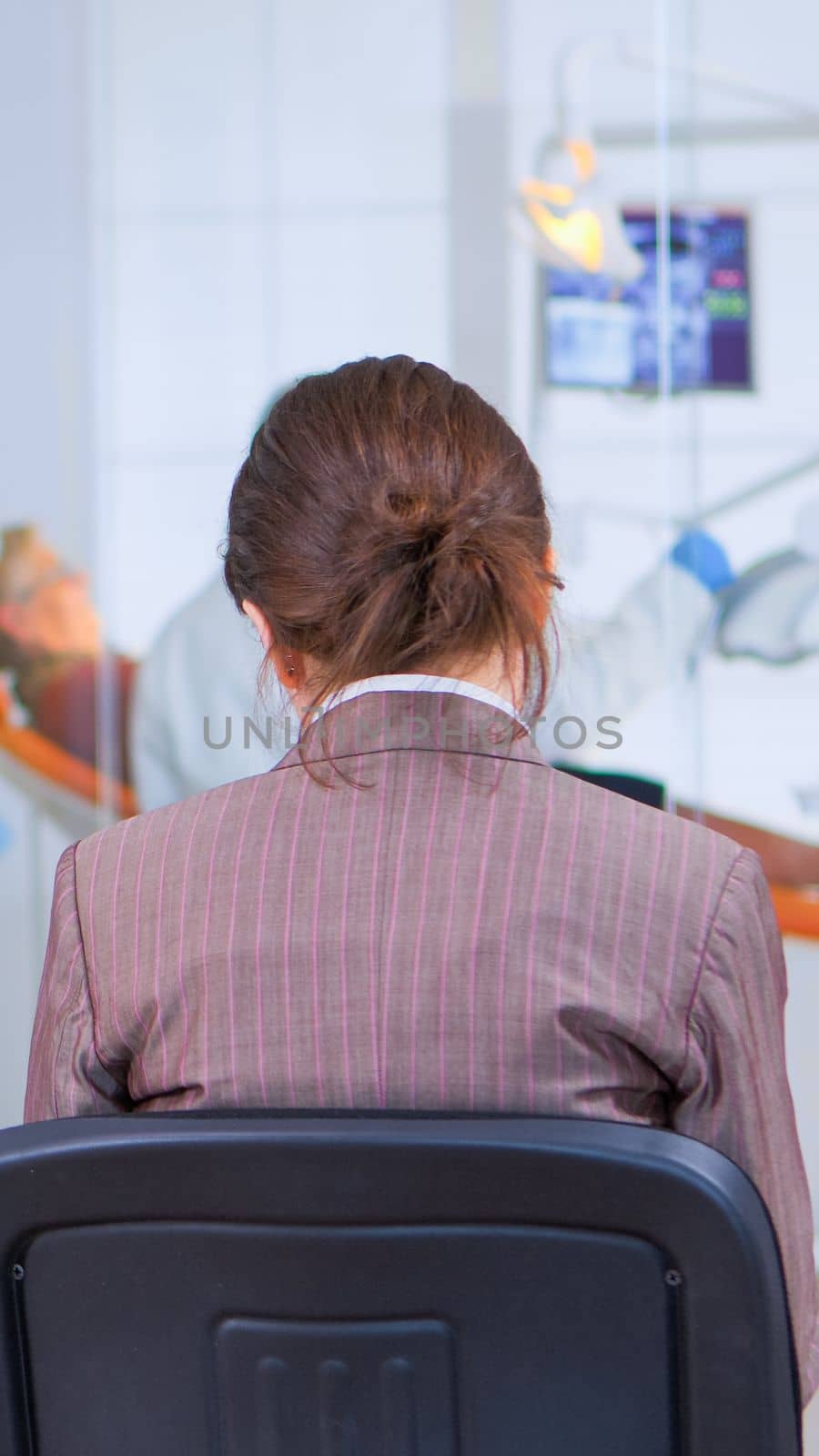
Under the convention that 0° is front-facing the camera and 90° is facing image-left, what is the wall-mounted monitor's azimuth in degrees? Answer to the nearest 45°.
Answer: approximately 0°
